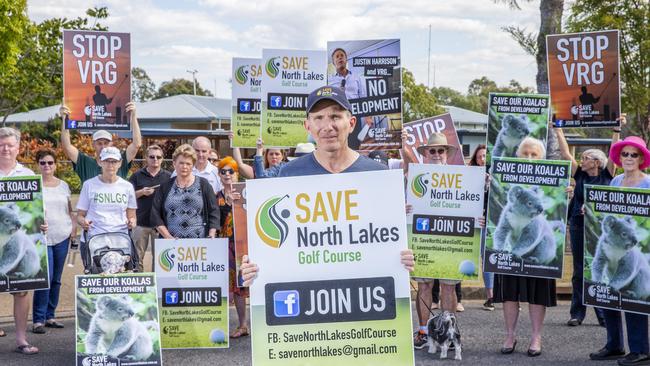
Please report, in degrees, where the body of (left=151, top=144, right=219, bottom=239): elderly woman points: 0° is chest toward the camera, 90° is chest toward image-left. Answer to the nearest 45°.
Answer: approximately 0°

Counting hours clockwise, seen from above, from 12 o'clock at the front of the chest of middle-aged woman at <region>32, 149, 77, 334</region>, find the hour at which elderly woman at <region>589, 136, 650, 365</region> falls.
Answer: elderly woman at <region>589, 136, 650, 365</region> is roughly at 10 o'clock from middle-aged woman at <region>32, 149, 77, 334</region>.

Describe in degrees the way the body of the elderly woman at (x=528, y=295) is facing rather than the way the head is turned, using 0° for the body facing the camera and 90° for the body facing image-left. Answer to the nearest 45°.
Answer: approximately 0°

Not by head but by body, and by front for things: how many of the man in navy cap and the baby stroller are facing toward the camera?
2

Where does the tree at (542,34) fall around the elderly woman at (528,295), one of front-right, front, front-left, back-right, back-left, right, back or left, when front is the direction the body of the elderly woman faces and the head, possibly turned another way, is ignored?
back
